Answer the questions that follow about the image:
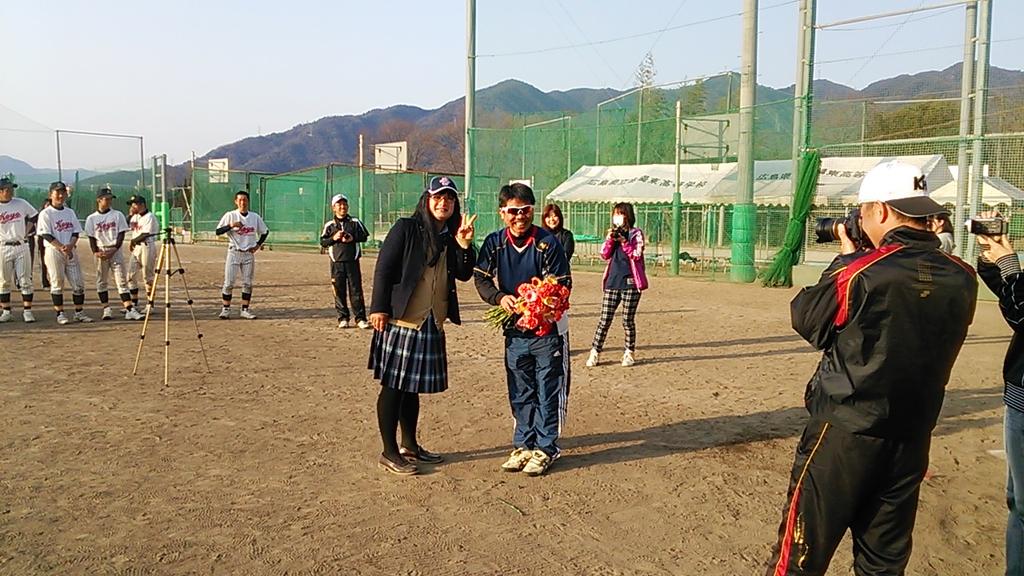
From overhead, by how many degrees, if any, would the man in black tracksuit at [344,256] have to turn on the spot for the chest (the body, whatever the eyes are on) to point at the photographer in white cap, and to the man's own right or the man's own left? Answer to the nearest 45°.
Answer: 0° — they already face them

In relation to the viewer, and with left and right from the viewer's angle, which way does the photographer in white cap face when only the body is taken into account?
facing away from the viewer and to the left of the viewer

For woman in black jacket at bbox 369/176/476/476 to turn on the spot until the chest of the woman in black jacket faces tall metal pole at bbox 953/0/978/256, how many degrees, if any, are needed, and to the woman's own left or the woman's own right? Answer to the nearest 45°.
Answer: approximately 90° to the woman's own left

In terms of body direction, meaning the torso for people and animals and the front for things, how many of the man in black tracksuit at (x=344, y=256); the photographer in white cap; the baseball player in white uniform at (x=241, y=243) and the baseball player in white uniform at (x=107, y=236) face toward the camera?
3

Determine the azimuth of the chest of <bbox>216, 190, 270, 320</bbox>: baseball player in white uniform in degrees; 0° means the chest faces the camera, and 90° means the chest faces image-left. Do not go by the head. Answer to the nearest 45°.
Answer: approximately 0°

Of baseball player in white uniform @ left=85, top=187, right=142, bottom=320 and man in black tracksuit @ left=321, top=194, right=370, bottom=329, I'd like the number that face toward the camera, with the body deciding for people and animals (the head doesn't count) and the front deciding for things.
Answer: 2

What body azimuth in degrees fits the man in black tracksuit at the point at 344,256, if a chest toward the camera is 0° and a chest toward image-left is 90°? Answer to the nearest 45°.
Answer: approximately 0°

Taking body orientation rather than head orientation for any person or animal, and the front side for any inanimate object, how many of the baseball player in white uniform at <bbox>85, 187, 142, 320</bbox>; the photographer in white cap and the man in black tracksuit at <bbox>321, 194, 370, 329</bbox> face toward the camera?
2

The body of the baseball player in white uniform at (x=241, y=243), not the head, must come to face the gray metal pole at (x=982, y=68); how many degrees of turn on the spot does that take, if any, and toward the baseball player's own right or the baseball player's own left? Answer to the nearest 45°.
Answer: approximately 90° to the baseball player's own left
